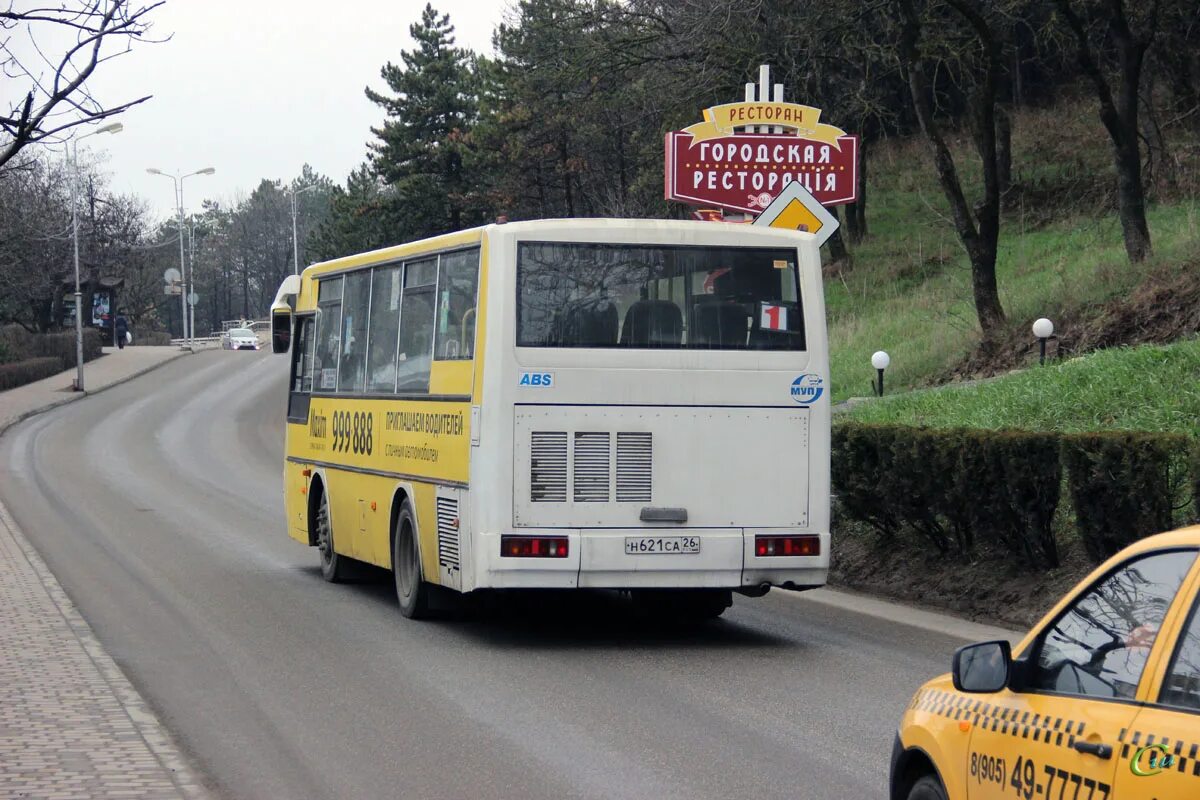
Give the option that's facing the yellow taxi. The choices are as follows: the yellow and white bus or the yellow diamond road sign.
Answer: the yellow diamond road sign

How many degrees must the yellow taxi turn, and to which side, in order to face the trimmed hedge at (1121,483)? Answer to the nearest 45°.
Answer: approximately 45° to its right

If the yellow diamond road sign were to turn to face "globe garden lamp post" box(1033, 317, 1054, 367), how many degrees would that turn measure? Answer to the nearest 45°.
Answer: approximately 135° to its left

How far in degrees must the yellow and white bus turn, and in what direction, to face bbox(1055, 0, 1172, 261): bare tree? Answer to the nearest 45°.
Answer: approximately 90° to its right

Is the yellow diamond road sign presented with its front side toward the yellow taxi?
yes

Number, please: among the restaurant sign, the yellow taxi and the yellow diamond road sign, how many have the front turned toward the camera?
2

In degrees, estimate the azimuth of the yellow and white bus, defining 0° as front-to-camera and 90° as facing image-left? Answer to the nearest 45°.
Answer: approximately 135°

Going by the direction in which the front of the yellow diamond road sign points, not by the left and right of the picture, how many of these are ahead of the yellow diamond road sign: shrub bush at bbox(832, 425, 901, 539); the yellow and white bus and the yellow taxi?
3

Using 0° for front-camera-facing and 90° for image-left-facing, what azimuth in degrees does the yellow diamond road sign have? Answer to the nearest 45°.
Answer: approximately 0°

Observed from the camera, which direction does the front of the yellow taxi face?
facing away from the viewer and to the left of the viewer
